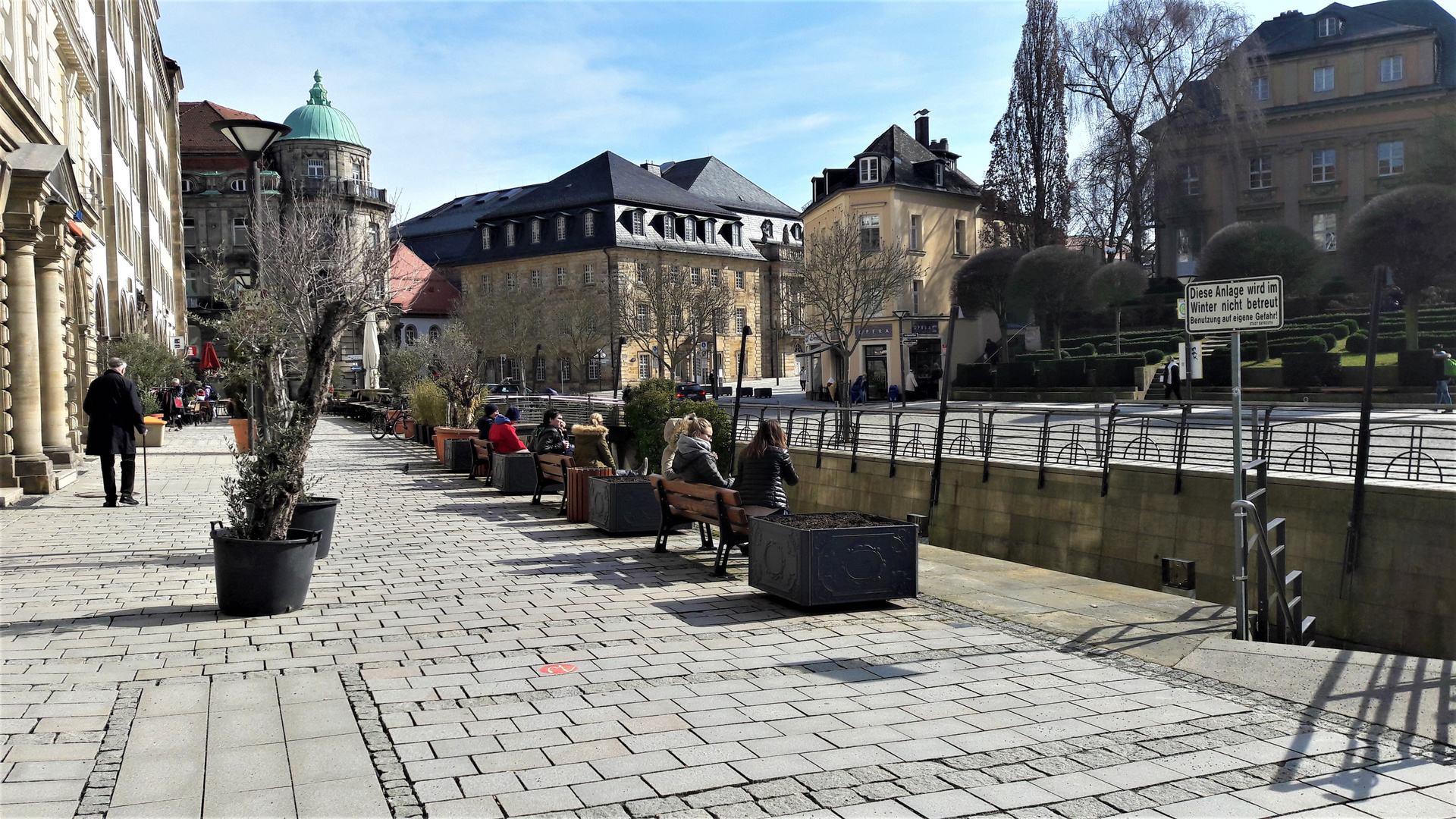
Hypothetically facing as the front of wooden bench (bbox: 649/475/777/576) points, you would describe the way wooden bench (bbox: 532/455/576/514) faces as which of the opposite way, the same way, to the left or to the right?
the same way

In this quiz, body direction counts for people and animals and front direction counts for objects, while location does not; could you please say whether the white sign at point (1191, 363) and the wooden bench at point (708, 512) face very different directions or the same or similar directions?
very different directions

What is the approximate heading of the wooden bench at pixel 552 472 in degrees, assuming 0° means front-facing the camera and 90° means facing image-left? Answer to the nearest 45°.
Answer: approximately 225°

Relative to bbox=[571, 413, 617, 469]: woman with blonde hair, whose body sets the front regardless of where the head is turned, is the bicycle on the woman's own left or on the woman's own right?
on the woman's own left

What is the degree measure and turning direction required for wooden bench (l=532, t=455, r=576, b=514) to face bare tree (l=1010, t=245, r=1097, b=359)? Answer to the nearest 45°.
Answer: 0° — it already faces it

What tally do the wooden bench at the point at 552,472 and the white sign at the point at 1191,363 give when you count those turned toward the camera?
1

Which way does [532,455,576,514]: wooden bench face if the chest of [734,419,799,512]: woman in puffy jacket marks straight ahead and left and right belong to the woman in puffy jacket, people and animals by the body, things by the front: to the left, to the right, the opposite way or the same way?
the same way

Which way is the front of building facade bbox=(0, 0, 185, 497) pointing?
to the viewer's right

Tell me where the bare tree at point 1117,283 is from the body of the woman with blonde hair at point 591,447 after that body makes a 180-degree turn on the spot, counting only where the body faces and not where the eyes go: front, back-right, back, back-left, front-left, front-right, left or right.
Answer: back

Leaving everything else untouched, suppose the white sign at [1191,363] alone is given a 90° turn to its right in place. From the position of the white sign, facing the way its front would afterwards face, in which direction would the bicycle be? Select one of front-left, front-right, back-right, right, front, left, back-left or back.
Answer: front

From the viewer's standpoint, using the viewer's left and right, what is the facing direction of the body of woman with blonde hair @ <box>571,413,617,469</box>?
facing away from the viewer and to the right of the viewer

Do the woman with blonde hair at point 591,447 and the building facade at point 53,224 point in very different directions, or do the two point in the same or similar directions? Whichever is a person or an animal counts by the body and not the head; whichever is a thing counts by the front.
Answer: same or similar directions

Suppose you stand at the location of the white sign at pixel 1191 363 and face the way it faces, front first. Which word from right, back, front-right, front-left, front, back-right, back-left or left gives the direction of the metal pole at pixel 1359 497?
front

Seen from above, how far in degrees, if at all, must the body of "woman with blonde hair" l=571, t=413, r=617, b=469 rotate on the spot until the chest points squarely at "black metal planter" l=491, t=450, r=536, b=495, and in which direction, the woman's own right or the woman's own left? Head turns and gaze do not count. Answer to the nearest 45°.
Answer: approximately 90° to the woman's own left

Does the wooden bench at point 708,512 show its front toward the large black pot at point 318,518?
no

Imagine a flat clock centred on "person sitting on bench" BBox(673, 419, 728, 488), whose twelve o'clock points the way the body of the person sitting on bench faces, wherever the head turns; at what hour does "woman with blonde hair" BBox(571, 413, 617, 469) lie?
The woman with blonde hair is roughly at 10 o'clock from the person sitting on bench.

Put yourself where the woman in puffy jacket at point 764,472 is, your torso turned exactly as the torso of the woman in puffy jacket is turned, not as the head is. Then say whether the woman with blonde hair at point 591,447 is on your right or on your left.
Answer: on your left
